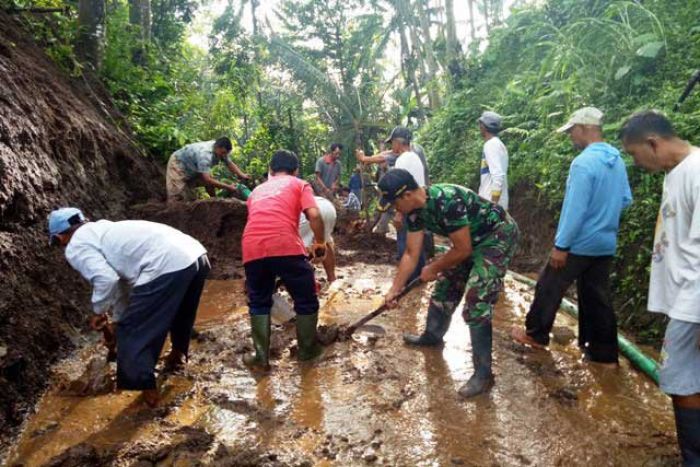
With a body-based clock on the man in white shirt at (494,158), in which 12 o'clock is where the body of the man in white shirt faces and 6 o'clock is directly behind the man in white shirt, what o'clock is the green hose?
The green hose is roughly at 8 o'clock from the man in white shirt.

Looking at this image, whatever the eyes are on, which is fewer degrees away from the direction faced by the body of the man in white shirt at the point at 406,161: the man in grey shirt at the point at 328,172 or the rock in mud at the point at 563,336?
the man in grey shirt

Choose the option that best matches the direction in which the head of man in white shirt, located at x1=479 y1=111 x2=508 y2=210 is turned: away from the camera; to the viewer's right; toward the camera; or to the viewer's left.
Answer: to the viewer's left

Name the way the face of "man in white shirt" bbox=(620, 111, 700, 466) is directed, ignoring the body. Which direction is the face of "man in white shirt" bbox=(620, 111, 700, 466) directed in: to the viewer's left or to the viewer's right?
to the viewer's left

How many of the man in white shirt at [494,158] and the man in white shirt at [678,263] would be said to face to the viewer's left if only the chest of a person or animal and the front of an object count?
2

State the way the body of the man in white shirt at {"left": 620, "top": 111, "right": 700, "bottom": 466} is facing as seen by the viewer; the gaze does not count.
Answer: to the viewer's left

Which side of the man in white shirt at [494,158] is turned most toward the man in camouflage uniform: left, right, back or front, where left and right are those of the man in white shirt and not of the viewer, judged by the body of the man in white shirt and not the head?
left

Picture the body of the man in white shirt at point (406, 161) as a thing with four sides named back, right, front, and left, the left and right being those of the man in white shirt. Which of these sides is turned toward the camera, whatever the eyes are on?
left

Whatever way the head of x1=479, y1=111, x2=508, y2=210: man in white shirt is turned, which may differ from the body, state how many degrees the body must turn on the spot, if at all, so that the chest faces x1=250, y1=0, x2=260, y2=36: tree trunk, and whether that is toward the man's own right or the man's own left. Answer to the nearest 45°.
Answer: approximately 45° to the man's own right

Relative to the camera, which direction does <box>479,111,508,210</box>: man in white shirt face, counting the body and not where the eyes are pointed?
to the viewer's left

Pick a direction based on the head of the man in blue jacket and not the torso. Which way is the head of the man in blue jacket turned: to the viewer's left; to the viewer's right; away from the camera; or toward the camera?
to the viewer's left

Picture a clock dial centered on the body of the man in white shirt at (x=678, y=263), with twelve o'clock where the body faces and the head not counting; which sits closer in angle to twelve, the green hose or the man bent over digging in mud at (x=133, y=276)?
the man bent over digging in mud

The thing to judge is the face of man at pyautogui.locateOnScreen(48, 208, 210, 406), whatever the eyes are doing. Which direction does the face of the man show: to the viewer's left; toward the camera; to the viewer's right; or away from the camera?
to the viewer's left
